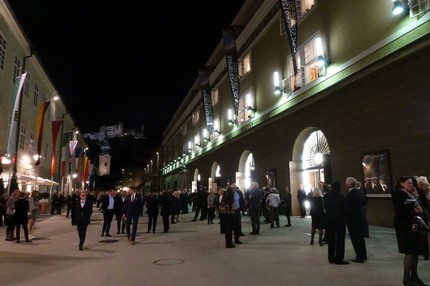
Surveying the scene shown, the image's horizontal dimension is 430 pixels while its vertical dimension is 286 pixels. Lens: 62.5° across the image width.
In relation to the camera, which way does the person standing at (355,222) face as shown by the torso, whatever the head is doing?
to the viewer's left

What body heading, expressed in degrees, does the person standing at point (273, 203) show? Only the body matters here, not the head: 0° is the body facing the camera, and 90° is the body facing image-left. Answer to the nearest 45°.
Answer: approximately 180°

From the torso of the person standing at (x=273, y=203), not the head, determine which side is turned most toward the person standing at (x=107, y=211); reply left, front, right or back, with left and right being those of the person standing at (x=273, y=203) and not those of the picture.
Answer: left
